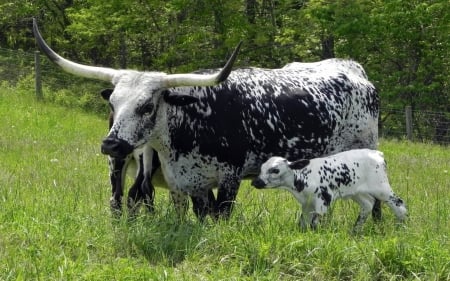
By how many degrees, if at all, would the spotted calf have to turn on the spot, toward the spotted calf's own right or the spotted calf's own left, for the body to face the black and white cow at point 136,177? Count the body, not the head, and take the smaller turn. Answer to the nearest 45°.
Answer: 0° — it already faces it

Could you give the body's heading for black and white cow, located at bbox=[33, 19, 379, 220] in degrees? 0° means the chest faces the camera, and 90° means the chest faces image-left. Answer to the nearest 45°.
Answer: approximately 45°

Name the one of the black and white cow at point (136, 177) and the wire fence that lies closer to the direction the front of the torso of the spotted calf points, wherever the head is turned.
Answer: the black and white cow

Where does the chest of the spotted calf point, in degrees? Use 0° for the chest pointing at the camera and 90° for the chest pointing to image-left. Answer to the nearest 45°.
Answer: approximately 90°

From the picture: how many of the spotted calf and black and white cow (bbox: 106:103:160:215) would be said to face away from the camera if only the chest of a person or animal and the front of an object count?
0

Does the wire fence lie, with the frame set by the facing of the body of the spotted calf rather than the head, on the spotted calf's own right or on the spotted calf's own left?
on the spotted calf's own right
